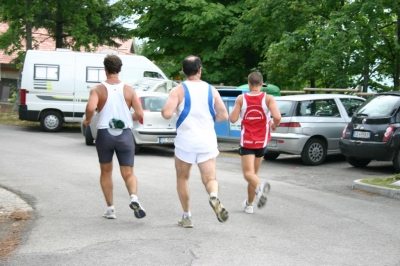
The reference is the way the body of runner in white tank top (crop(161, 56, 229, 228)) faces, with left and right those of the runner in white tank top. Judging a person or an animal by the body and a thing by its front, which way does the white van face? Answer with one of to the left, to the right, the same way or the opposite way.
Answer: to the right

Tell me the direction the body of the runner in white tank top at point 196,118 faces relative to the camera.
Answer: away from the camera

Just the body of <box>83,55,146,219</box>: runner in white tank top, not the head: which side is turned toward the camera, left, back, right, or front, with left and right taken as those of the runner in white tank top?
back

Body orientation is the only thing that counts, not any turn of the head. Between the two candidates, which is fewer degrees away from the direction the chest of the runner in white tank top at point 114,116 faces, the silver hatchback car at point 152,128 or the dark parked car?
the silver hatchback car

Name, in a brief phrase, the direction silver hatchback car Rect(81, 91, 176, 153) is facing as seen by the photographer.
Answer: facing away from the viewer and to the left of the viewer

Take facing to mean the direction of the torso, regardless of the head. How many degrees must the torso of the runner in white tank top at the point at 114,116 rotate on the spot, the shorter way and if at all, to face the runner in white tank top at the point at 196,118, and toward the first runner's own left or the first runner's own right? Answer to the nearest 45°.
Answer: approximately 135° to the first runner's own right

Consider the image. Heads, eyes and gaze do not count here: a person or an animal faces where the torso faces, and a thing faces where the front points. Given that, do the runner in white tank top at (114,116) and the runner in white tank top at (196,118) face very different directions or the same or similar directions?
same or similar directions

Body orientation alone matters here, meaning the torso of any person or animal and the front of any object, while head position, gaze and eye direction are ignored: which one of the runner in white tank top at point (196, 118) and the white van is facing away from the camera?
the runner in white tank top

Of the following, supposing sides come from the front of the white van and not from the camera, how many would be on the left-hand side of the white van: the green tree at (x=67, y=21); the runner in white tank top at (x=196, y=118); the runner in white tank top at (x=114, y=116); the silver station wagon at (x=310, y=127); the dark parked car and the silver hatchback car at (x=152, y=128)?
1

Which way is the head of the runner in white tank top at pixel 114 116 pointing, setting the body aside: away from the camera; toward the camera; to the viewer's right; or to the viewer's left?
away from the camera

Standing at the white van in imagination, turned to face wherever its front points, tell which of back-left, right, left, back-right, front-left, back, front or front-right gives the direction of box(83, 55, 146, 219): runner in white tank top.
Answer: right

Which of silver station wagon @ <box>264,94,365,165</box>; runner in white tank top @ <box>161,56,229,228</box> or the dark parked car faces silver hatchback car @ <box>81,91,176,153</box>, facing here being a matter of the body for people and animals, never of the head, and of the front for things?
the runner in white tank top

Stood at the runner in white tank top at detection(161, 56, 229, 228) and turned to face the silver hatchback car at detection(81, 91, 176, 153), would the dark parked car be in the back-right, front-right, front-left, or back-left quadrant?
front-right

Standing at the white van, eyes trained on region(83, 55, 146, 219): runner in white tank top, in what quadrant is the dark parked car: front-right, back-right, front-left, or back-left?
front-left
